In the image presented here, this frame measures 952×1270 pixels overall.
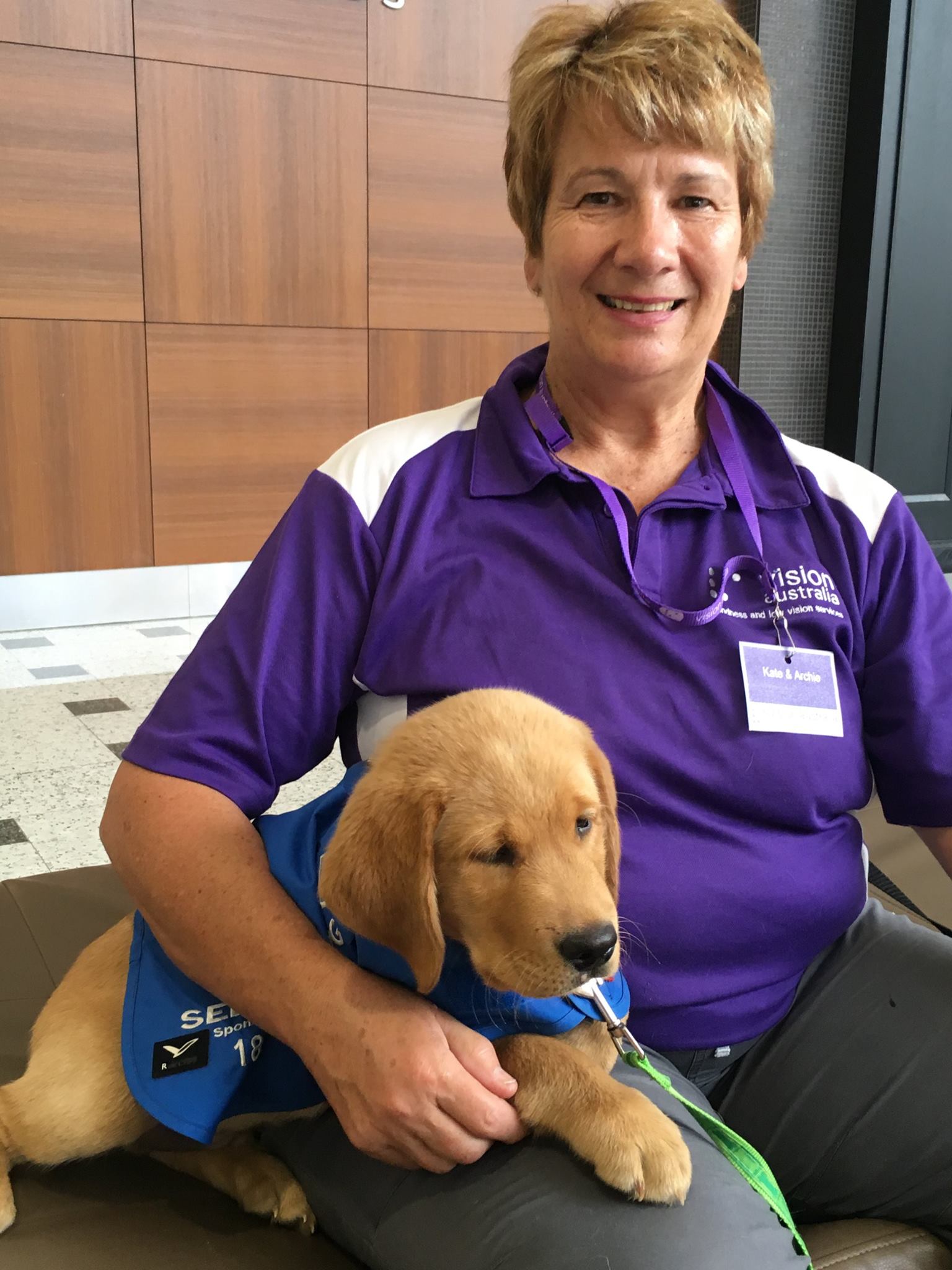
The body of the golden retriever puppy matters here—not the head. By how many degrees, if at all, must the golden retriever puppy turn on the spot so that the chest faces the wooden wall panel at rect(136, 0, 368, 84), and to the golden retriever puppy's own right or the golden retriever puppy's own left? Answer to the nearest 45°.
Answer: approximately 135° to the golden retriever puppy's own left

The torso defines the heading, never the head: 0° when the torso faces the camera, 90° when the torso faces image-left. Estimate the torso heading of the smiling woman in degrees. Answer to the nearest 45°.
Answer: approximately 0°

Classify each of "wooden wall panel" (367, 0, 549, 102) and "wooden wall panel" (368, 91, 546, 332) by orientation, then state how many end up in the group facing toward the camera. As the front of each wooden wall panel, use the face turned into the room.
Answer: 2

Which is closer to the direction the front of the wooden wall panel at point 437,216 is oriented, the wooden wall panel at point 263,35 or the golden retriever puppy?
the golden retriever puppy

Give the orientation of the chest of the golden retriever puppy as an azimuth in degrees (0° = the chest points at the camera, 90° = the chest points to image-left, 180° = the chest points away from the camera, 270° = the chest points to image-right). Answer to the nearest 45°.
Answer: approximately 315°

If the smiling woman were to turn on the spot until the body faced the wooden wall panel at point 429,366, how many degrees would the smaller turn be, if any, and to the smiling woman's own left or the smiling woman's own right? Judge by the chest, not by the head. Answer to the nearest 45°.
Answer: approximately 180°

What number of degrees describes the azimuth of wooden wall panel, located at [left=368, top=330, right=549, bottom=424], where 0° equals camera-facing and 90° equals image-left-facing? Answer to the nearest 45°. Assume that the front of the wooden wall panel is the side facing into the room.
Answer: approximately 0°
